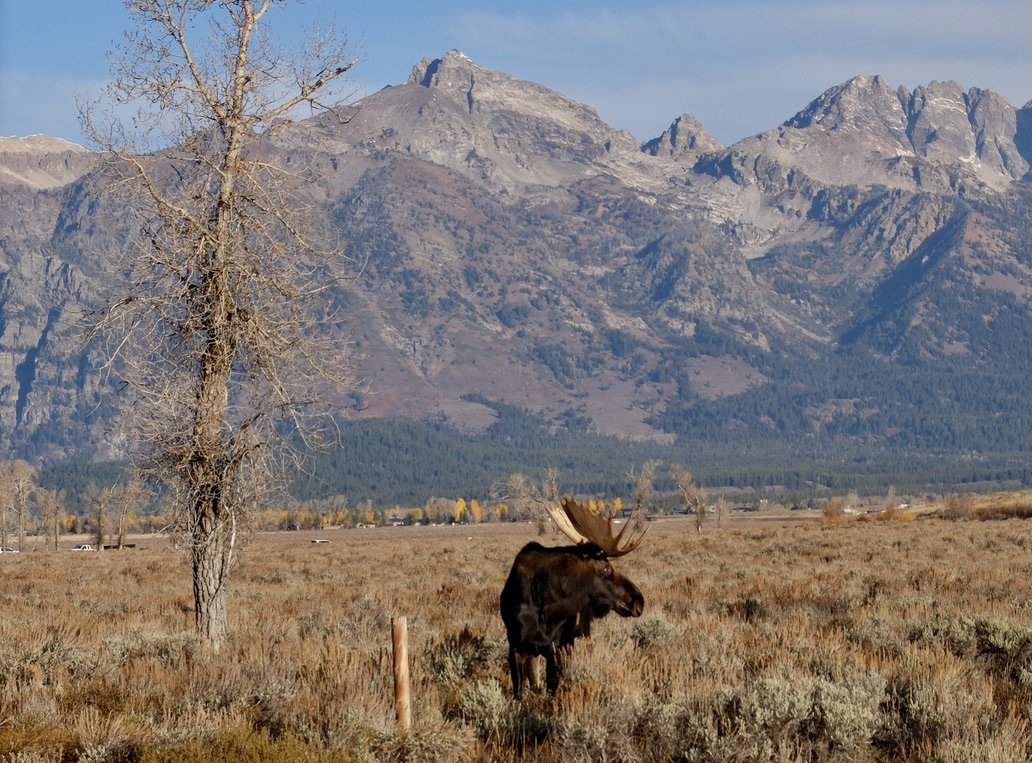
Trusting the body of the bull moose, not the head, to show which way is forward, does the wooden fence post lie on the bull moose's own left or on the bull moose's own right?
on the bull moose's own right

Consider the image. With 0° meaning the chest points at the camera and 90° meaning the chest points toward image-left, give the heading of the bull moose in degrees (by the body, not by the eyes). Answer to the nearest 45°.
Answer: approximately 315°
